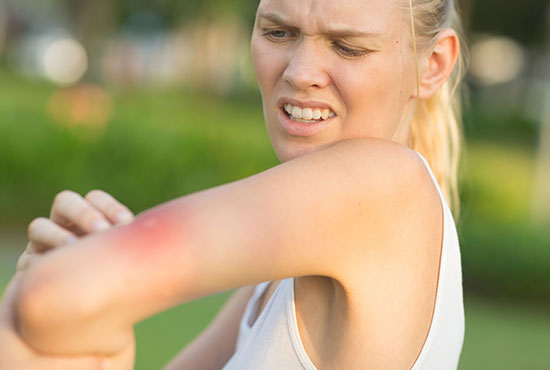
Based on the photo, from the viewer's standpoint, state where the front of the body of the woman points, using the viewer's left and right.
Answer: facing the viewer and to the left of the viewer
